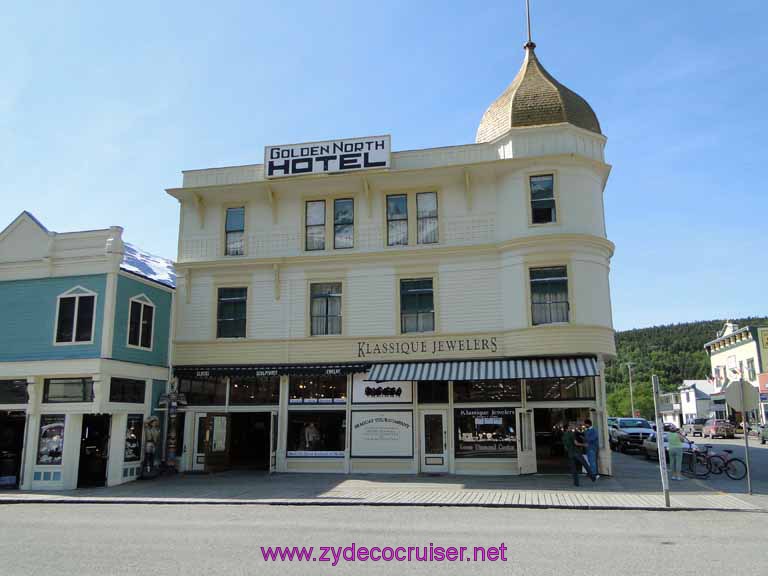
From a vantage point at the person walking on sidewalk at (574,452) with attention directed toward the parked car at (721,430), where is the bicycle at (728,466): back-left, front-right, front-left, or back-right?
front-right

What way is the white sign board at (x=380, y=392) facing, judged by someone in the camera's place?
facing the viewer

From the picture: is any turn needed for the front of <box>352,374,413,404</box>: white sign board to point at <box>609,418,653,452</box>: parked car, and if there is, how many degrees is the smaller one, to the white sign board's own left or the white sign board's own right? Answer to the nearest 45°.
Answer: approximately 135° to the white sign board's own left

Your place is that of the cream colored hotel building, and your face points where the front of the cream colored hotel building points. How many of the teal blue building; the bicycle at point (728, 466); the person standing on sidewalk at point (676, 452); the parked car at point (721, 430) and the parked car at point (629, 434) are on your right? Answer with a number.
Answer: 1

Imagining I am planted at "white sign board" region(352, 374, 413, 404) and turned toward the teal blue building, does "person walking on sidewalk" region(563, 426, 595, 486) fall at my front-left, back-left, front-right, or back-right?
back-left

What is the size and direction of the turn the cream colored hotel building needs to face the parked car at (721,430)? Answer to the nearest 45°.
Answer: approximately 135° to its left

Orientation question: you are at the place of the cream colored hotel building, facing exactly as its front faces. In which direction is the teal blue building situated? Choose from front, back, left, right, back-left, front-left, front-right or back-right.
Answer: right

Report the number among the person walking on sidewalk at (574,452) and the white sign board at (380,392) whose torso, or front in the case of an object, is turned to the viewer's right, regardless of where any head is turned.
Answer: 1

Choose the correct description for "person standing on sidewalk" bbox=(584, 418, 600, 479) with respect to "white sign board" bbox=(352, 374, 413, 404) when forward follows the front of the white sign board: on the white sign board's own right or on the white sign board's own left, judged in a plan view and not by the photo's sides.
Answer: on the white sign board's own left
